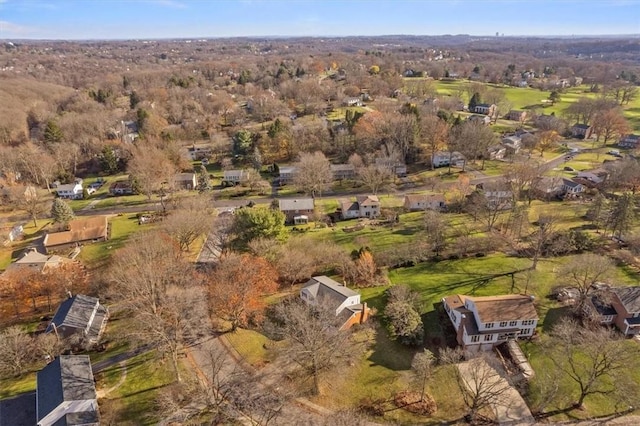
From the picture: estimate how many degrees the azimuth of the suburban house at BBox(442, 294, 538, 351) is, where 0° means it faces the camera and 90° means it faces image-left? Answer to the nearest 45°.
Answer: approximately 0°

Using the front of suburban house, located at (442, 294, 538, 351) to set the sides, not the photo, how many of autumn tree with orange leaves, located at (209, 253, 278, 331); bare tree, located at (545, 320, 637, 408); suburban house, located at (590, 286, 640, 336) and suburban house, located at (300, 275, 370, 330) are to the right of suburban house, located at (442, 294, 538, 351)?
2

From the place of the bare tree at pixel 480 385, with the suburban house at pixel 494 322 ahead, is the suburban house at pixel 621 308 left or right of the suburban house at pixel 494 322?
right

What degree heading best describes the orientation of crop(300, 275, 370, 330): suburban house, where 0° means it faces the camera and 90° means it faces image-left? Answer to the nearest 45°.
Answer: approximately 45°

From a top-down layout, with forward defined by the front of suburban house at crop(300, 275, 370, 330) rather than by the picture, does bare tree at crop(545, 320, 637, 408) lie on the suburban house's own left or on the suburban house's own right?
on the suburban house's own left

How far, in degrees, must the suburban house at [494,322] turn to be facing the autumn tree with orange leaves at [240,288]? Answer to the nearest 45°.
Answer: approximately 90° to its right

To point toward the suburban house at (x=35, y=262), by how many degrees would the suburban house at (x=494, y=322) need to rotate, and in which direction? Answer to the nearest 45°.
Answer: approximately 90° to its right

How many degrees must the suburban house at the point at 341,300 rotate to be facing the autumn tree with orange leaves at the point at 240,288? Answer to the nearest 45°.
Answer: approximately 45° to its right
